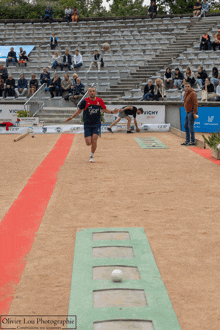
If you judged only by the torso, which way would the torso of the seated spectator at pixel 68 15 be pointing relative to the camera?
toward the camera

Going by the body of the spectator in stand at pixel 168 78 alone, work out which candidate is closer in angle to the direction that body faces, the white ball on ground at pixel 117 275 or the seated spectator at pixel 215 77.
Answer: the white ball on ground

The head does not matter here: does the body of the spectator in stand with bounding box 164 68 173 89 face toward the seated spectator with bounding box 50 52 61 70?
no

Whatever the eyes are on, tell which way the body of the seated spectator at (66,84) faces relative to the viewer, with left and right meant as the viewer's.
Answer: facing the viewer

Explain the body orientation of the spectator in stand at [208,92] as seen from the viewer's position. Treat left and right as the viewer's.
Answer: facing the viewer and to the left of the viewer

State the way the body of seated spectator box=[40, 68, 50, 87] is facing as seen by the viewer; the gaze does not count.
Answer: toward the camera

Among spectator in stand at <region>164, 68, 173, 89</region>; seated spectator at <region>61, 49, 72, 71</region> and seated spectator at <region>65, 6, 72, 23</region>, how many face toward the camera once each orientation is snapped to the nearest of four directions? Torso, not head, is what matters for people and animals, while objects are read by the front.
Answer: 3

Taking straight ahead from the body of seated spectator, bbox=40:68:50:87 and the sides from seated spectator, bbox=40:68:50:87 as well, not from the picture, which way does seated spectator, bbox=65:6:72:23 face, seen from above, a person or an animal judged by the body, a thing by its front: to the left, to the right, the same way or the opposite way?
the same way

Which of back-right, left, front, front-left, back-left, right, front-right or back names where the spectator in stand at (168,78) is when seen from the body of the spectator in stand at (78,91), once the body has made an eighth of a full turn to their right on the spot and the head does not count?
back

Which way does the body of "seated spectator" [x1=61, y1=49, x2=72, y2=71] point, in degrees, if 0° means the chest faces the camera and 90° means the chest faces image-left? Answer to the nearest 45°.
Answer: approximately 0°

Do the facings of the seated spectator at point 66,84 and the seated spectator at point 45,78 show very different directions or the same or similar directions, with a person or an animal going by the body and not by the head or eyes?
same or similar directions

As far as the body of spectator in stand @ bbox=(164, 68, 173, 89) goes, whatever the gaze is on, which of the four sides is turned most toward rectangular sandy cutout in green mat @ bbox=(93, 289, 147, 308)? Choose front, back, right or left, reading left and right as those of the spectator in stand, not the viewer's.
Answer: front

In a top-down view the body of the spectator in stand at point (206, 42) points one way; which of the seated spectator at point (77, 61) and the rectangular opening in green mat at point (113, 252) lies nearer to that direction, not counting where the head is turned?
the rectangular opening in green mat

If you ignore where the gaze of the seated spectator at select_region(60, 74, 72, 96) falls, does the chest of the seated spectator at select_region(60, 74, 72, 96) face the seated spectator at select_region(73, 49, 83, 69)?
no

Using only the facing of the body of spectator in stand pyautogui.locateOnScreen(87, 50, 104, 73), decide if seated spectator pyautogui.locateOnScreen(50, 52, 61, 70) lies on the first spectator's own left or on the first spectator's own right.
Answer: on the first spectator's own right

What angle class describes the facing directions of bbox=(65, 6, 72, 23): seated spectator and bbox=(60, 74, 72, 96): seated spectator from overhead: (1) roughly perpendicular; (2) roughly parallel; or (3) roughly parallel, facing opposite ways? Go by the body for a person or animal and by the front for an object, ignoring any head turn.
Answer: roughly parallel

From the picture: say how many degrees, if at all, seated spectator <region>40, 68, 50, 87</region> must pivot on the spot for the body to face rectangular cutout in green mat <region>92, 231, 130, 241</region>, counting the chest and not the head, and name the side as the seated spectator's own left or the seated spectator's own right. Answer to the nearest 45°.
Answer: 0° — they already face it

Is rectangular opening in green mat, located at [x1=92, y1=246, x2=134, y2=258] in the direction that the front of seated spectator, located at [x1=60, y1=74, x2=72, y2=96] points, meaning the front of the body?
yes

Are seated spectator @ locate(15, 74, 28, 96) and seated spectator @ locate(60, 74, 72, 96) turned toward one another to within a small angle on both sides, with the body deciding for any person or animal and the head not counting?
no

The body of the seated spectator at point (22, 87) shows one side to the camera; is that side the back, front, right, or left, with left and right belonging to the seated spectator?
front

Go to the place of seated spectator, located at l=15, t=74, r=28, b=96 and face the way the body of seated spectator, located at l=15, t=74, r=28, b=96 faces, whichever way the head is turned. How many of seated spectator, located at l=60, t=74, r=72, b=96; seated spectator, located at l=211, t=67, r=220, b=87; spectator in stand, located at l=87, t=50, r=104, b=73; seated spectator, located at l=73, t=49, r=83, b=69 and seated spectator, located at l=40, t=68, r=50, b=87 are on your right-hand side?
0
